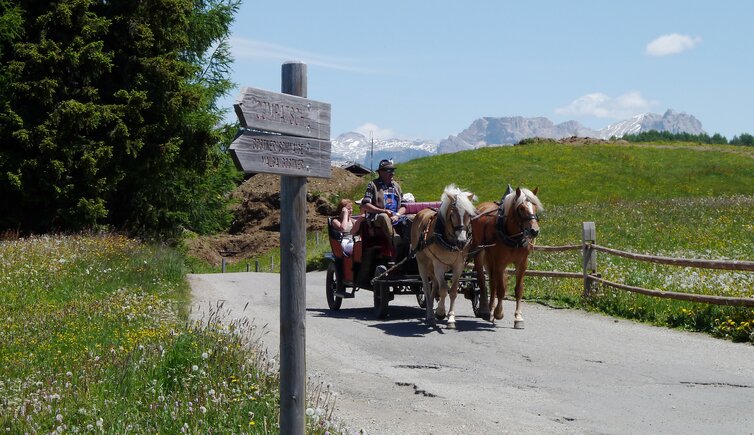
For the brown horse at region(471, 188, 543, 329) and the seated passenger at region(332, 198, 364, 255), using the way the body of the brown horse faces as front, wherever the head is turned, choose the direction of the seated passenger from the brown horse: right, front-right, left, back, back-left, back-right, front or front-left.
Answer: back

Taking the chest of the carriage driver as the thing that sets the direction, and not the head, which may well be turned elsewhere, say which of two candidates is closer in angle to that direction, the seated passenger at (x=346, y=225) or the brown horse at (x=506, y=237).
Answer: the brown horse

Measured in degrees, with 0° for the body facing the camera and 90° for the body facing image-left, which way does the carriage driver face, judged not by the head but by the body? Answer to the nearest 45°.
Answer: approximately 315°

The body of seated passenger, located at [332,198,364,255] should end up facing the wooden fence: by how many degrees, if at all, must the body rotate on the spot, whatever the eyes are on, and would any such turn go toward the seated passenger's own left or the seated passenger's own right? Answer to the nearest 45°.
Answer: approximately 45° to the seated passenger's own left

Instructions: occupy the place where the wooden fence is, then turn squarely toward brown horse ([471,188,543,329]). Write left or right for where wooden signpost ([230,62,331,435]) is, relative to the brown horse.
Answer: left

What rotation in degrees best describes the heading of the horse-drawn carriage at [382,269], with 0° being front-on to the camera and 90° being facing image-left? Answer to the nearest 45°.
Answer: approximately 315°

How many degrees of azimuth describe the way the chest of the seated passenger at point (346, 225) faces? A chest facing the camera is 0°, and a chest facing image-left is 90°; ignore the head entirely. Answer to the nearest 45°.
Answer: approximately 315°
